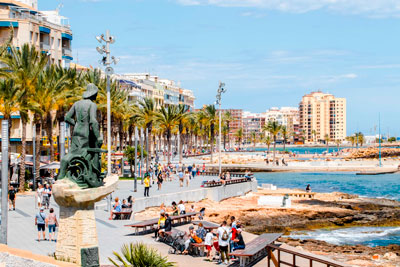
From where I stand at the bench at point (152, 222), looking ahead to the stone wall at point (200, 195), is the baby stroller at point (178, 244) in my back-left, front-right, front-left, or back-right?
back-right

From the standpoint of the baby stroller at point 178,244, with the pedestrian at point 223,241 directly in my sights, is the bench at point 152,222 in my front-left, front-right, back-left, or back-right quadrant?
back-left

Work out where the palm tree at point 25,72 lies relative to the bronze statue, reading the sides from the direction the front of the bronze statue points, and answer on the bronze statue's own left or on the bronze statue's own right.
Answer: on the bronze statue's own left
